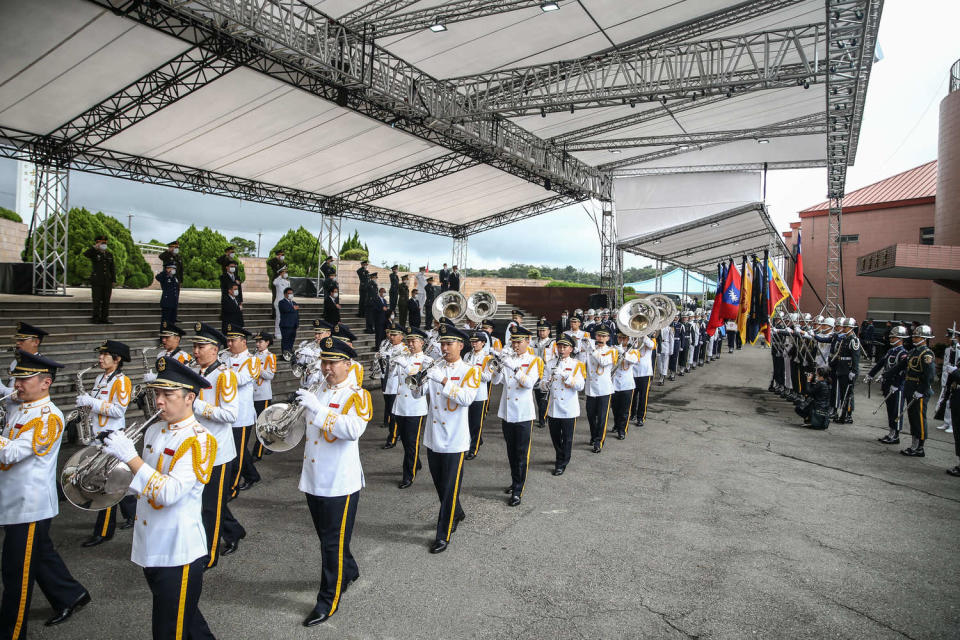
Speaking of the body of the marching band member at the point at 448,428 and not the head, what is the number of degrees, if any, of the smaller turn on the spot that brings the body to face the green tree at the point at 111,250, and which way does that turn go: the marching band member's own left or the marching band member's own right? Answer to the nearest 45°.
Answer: approximately 90° to the marching band member's own right

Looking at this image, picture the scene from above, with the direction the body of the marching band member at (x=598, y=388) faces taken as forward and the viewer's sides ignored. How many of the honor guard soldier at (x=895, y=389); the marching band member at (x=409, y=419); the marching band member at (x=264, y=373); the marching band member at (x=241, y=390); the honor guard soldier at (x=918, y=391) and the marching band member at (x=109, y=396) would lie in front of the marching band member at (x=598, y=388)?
4

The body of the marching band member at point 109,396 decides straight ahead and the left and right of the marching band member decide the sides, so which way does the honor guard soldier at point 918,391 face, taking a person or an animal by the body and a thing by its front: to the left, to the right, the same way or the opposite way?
to the right

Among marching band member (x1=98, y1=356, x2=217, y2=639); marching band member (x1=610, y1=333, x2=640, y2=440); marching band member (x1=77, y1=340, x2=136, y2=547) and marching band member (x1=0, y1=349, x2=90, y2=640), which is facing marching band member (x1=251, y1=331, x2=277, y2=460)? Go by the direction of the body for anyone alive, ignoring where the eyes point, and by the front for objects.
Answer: marching band member (x1=610, y1=333, x2=640, y2=440)

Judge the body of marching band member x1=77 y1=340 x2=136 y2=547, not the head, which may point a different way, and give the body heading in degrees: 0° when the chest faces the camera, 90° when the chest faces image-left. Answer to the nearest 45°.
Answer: approximately 45°

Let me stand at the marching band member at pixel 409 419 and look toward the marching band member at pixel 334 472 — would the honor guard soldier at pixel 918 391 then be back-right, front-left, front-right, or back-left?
back-left

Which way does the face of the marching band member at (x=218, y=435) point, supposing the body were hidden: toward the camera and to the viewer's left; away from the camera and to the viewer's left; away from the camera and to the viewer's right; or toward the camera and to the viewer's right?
toward the camera and to the viewer's left

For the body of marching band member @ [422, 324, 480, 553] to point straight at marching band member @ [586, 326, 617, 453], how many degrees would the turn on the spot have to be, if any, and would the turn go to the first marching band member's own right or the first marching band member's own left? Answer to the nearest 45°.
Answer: approximately 180°

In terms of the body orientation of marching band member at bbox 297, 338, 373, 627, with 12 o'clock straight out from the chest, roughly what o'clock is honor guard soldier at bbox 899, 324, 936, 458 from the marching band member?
The honor guard soldier is roughly at 7 o'clock from the marching band member.

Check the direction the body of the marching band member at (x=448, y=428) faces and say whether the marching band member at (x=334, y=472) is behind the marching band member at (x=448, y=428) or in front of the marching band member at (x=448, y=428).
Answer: in front

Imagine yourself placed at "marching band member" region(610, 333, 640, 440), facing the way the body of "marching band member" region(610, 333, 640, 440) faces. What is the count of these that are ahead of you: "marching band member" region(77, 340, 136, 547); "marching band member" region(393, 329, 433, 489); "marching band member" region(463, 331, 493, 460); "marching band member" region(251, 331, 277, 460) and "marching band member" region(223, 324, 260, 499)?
5

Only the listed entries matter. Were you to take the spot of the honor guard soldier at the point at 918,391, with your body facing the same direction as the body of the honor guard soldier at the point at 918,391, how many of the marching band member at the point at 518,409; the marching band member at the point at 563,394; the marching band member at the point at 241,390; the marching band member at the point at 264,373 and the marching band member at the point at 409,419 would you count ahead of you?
5

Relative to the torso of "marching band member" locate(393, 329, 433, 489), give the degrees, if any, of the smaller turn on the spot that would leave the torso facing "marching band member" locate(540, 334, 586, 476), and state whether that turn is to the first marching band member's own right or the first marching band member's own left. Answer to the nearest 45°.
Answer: approximately 135° to the first marching band member's own left

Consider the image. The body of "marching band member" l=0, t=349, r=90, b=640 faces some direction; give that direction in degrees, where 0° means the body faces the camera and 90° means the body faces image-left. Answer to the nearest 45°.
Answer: approximately 90°

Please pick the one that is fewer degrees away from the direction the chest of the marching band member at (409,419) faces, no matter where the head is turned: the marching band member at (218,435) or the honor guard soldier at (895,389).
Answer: the marching band member
